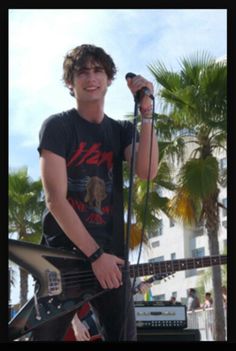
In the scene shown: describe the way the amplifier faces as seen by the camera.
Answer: facing the viewer

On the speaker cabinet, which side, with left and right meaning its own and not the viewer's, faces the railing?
back

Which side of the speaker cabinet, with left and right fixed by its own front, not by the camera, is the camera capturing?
front

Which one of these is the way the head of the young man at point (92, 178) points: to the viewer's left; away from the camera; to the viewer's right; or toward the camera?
toward the camera

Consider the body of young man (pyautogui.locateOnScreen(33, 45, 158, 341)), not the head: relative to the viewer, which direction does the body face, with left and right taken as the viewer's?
facing the viewer and to the right of the viewer

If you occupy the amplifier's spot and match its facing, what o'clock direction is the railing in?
The railing is roughly at 7 o'clock from the amplifier.
